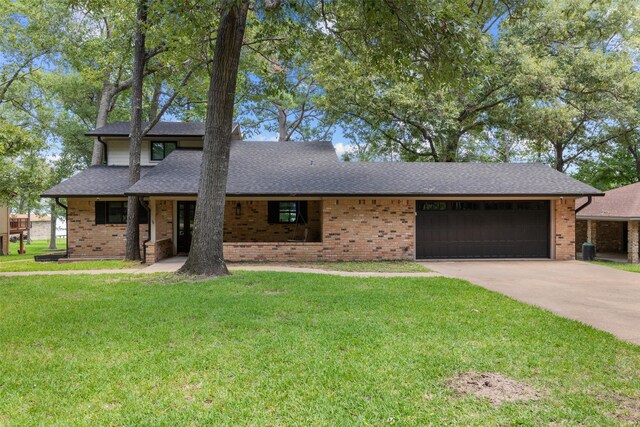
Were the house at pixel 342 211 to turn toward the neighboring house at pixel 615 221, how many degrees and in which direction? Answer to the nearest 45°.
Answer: approximately 90° to its left

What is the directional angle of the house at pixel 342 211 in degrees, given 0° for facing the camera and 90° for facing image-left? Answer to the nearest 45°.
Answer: approximately 0°

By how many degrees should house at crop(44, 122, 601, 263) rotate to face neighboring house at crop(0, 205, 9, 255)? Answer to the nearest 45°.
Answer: approximately 135° to its right

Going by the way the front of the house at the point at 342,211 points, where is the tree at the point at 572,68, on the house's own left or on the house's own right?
on the house's own left
